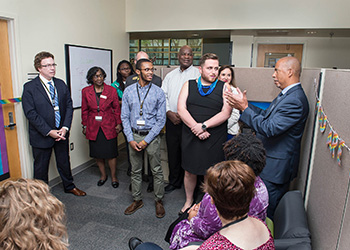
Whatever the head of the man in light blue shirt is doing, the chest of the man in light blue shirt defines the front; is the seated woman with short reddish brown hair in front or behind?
in front

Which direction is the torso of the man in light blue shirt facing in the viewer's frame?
toward the camera

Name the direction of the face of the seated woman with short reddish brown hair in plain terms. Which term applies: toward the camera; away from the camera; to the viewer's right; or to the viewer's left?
away from the camera

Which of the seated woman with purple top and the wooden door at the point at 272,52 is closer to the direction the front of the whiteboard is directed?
the seated woman with purple top

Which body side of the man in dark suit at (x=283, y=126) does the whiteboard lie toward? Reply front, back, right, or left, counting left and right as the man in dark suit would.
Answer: front

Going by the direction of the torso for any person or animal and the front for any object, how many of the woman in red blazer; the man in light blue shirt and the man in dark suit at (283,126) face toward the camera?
2

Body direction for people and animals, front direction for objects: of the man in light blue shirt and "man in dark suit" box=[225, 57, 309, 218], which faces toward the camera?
the man in light blue shirt

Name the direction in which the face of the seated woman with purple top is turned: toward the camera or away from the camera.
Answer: away from the camera

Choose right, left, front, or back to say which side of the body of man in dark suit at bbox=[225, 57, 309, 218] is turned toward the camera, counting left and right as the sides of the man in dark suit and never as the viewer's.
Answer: left

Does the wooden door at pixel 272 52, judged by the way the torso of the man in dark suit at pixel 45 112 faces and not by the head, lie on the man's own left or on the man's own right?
on the man's own left

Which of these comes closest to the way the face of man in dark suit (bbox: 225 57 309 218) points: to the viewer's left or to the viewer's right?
to the viewer's left

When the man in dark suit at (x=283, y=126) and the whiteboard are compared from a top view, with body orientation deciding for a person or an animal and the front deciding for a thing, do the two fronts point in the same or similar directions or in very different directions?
very different directions

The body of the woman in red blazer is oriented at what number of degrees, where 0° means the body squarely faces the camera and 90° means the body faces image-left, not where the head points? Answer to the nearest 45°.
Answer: approximately 0°

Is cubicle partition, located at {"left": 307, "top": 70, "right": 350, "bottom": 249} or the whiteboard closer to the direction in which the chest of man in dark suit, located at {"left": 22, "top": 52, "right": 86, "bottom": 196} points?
the cubicle partition

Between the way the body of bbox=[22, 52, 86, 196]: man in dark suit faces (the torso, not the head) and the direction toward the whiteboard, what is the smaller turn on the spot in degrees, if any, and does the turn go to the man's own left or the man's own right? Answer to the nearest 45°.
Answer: approximately 90° to the man's own left

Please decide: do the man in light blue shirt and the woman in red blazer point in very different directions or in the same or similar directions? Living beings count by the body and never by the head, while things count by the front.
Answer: same or similar directions
